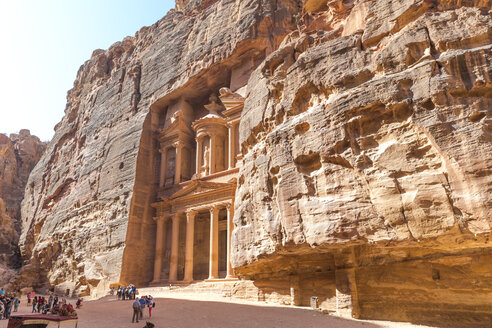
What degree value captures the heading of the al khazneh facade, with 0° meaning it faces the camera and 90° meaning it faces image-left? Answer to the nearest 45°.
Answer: approximately 45°
